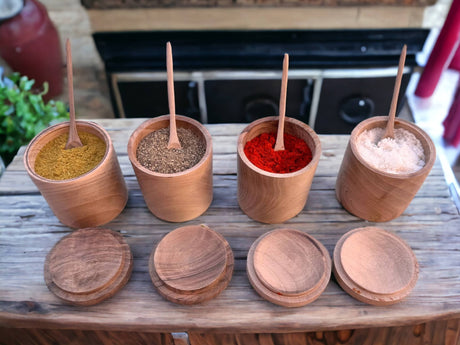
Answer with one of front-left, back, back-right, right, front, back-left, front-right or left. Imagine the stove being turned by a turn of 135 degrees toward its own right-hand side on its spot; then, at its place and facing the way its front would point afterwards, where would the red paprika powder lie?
back-left

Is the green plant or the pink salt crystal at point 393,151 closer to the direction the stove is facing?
the pink salt crystal

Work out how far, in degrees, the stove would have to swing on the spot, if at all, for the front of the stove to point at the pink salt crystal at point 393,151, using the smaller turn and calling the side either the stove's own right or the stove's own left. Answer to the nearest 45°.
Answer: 0° — it already faces it

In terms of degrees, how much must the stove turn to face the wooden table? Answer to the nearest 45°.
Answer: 0° — it already faces it

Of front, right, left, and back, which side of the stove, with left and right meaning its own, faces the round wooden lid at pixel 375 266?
front

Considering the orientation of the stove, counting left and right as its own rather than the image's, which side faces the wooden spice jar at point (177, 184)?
front

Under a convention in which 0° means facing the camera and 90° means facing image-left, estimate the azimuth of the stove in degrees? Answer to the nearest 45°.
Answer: approximately 0°

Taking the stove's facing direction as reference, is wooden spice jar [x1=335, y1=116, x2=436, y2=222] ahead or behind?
ahead

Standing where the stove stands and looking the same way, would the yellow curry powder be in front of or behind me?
in front
